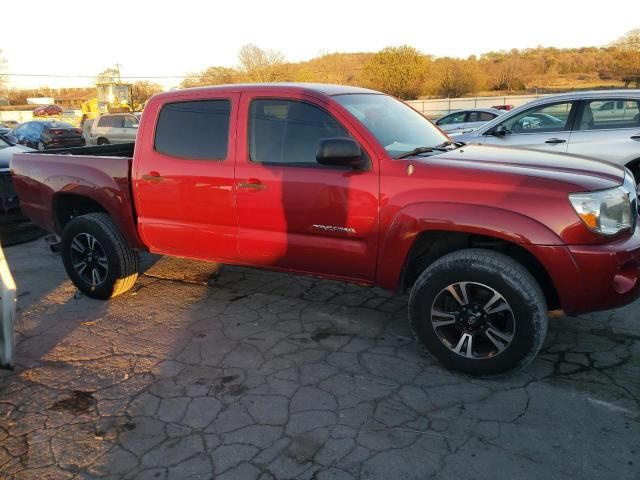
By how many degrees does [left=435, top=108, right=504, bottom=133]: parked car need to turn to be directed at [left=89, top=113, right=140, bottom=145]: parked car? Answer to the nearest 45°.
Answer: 0° — it already faces it

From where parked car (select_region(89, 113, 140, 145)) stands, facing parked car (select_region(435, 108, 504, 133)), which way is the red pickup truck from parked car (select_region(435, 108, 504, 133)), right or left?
right

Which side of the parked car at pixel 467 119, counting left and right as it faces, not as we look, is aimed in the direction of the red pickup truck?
left

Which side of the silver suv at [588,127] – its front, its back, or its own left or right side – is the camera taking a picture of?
left

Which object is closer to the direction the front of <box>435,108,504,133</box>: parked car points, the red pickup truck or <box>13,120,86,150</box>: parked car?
the parked car

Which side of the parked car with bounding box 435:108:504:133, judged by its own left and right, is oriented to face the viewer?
left

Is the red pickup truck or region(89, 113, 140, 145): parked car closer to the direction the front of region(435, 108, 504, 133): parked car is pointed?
the parked car
